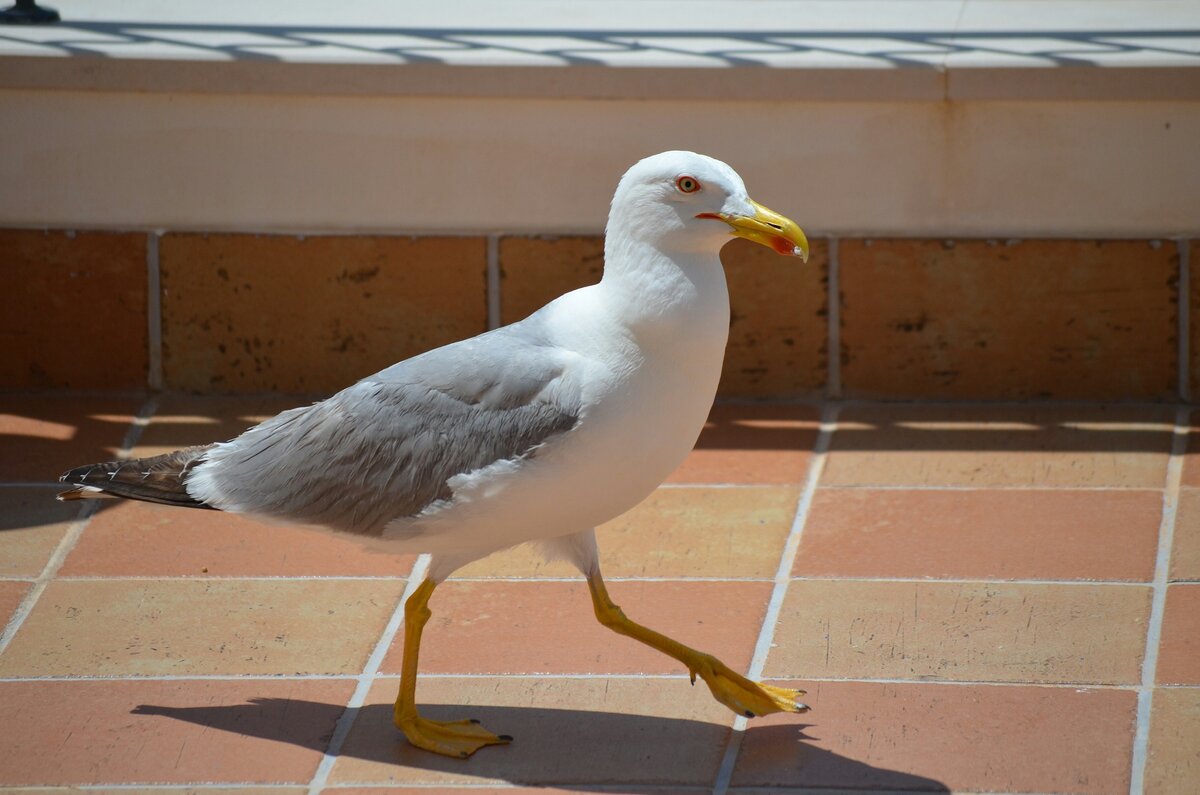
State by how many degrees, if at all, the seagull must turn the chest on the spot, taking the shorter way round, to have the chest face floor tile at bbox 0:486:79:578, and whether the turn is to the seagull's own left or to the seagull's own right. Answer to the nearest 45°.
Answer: approximately 135° to the seagull's own left

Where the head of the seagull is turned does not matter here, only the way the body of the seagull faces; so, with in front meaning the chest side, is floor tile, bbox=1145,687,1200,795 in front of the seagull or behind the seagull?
in front

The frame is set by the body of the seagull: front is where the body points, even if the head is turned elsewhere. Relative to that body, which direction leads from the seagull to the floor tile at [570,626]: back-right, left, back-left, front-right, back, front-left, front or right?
left

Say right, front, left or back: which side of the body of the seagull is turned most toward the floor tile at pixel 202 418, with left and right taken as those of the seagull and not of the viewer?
left

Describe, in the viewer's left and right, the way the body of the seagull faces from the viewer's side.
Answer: facing to the right of the viewer

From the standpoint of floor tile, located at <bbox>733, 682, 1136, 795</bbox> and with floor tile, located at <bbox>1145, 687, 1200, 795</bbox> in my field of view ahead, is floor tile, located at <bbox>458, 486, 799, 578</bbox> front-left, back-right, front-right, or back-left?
back-left

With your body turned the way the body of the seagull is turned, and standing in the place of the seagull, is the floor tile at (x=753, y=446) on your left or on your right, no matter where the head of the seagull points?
on your left

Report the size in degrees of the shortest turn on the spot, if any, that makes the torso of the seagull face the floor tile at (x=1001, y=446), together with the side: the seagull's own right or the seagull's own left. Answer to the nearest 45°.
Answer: approximately 45° to the seagull's own left
